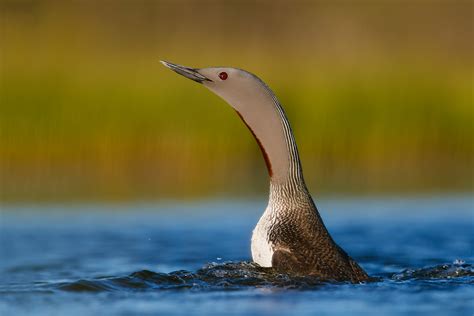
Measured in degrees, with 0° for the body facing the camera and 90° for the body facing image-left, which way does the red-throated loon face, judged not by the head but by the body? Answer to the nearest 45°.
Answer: approximately 90°
